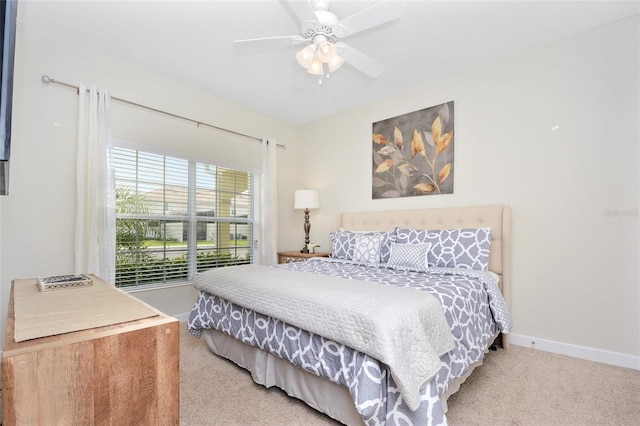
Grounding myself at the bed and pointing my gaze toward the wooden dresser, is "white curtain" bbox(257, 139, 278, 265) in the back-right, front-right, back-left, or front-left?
back-right

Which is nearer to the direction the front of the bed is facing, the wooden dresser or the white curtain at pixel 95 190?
the wooden dresser

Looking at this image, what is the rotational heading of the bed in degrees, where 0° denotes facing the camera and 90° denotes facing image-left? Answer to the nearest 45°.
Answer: approximately 45°

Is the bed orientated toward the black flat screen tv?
yes

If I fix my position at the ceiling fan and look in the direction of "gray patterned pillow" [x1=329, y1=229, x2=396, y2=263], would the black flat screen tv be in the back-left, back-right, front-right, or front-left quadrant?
back-left

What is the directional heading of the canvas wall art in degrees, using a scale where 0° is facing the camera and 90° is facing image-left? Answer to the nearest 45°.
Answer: approximately 45°

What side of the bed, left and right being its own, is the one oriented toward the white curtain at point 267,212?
right

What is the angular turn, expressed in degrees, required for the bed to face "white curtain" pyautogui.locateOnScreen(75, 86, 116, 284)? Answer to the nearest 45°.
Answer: approximately 45° to its right
